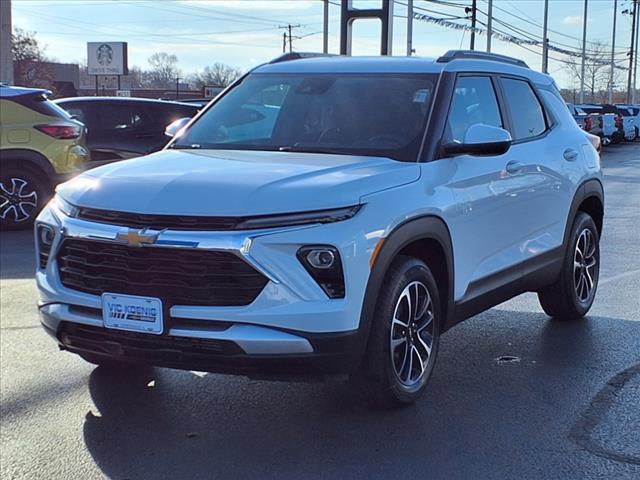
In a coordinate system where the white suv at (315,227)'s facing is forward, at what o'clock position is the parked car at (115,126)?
The parked car is roughly at 4 o'clock from the white suv.

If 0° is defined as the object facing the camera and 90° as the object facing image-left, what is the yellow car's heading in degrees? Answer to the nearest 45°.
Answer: approximately 90°

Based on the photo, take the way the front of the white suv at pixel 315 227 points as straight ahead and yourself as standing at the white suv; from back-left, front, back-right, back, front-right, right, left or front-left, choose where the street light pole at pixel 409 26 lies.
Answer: back-right

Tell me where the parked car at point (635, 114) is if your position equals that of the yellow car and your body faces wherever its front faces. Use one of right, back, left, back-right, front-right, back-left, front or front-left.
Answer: back-right

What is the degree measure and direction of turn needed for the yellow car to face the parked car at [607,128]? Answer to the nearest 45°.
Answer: approximately 135° to its right

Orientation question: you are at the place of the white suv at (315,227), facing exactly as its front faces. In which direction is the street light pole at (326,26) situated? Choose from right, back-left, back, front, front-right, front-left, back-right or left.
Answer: back-right

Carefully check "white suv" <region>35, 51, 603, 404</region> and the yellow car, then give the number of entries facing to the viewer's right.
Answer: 0

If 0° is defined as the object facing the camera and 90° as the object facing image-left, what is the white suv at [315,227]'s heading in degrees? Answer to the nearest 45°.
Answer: approximately 45°

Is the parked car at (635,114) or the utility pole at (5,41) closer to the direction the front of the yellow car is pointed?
the utility pole

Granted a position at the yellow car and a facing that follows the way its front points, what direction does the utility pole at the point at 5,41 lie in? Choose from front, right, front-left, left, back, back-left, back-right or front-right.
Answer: right
